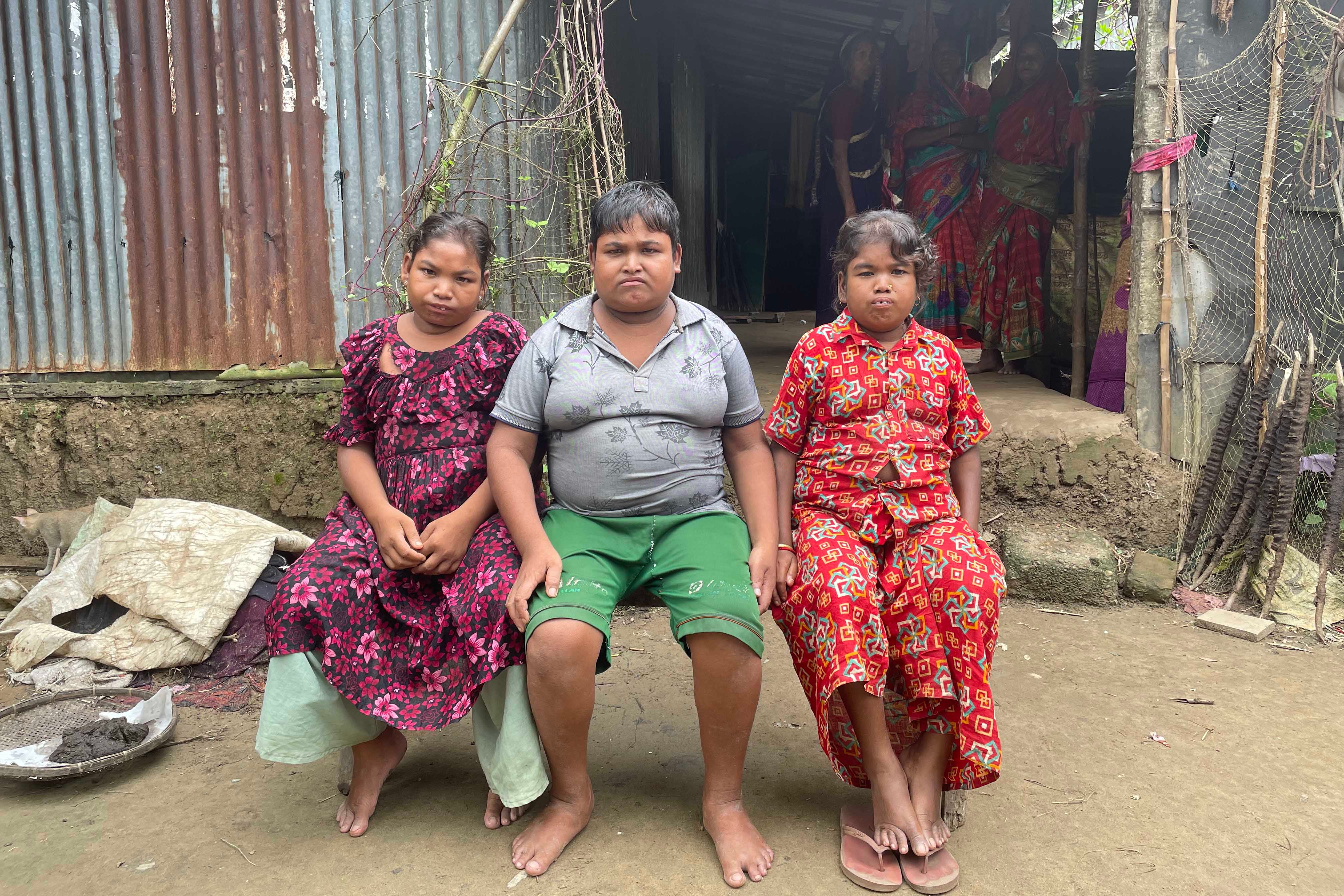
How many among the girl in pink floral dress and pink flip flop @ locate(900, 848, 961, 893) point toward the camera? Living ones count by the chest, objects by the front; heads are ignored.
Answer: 2

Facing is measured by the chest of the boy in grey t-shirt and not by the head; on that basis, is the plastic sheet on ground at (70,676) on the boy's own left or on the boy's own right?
on the boy's own right

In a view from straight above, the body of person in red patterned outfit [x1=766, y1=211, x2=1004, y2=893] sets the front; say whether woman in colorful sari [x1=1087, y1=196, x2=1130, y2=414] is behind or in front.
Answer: behind
